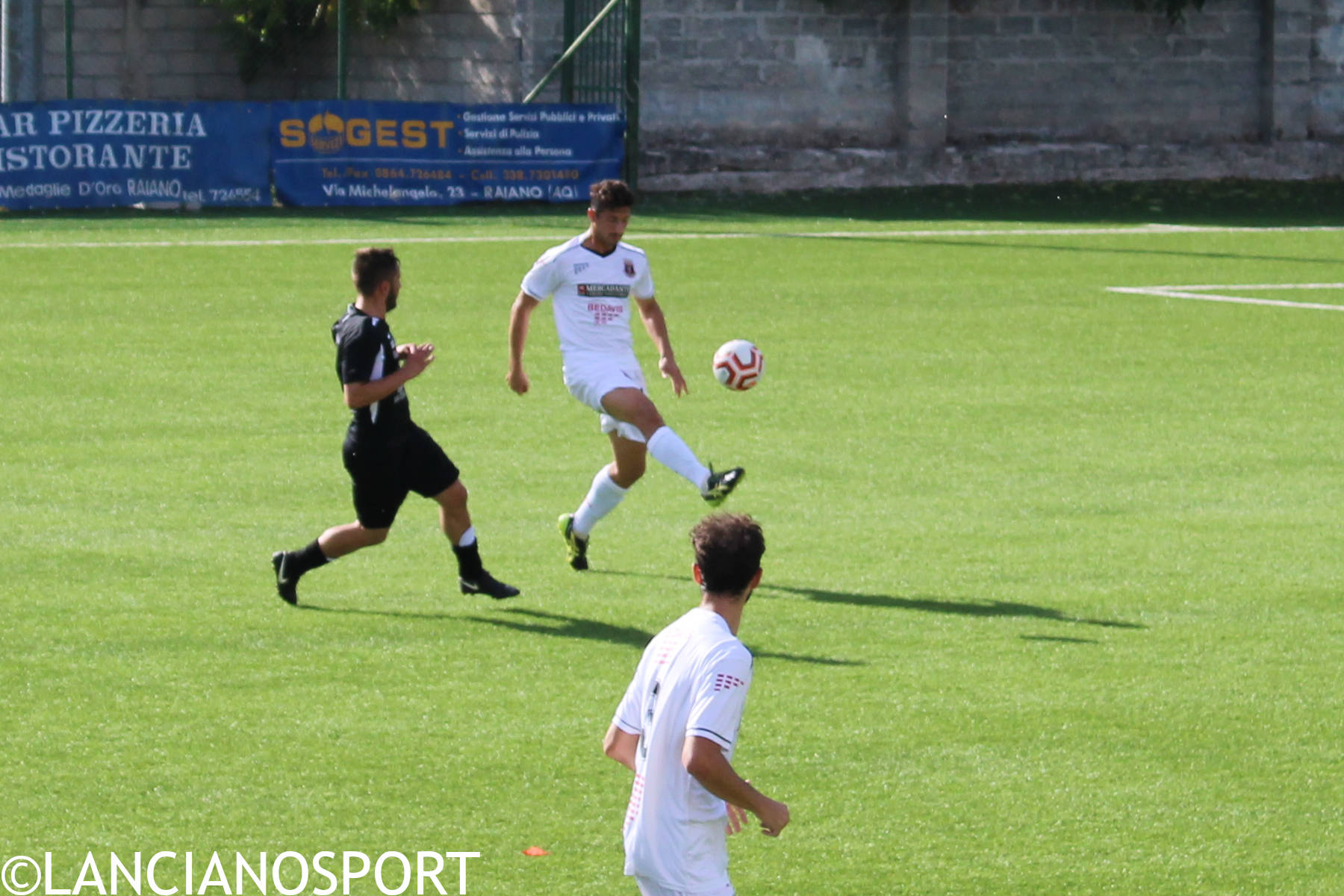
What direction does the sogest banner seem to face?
toward the camera

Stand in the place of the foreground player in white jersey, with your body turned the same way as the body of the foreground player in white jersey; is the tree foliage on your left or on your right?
on your left

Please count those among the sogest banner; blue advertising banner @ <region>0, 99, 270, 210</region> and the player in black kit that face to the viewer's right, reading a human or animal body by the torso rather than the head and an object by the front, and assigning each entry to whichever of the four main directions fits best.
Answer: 1

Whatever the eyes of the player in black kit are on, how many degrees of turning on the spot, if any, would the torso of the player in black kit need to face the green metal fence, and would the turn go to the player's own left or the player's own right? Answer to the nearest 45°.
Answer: approximately 90° to the player's own left

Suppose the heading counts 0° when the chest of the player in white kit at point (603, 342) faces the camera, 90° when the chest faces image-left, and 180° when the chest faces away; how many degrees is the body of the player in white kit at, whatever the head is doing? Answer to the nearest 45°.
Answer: approximately 315°

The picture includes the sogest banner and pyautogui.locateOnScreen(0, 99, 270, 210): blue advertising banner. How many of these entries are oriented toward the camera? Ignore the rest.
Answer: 2

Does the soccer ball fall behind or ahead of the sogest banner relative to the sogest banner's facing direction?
ahead

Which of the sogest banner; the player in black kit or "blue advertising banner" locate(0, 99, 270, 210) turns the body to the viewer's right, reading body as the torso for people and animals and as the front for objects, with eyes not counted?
the player in black kit

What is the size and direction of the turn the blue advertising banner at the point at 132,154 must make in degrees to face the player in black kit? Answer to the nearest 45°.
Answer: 0° — it already faces them

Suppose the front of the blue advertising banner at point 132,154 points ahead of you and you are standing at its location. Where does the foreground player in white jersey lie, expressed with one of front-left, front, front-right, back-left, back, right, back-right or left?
front

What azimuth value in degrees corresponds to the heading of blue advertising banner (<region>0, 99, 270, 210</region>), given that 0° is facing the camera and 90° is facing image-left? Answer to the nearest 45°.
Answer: approximately 0°

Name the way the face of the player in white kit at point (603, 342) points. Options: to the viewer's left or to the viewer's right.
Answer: to the viewer's right

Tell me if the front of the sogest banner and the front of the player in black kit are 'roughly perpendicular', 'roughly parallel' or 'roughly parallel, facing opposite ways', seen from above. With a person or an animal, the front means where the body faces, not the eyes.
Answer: roughly perpendicular

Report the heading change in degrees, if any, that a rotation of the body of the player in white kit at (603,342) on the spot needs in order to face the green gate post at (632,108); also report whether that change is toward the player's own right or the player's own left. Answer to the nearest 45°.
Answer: approximately 135° to the player's own left

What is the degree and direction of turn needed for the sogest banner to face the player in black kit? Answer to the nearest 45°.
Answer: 0° — it already faces them

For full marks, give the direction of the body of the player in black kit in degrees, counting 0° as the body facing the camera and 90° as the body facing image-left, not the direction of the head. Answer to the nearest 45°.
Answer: approximately 270°
